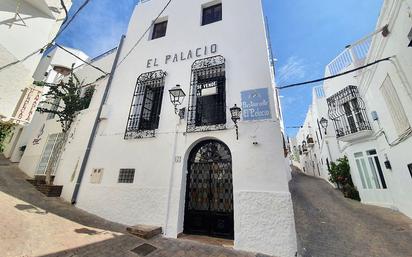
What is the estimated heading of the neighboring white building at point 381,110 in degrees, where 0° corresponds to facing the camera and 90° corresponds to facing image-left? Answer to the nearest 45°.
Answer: approximately 45°

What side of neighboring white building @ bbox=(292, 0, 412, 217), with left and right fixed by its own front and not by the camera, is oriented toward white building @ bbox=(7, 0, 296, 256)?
front

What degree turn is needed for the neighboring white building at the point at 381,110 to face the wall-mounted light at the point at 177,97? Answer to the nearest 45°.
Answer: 0° — it already faces it

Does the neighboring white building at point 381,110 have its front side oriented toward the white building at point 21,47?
yes
